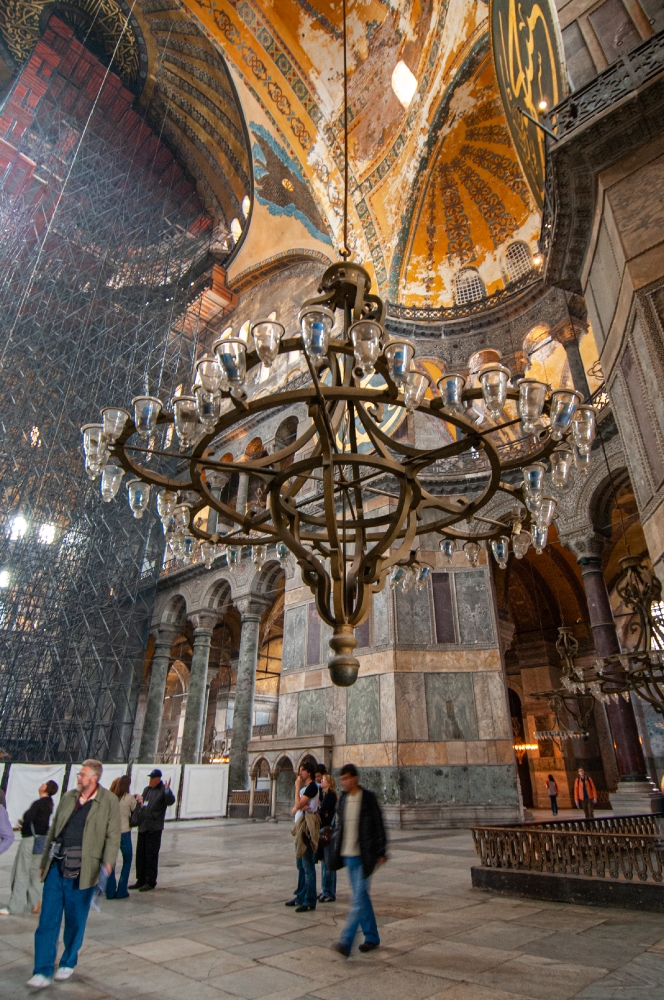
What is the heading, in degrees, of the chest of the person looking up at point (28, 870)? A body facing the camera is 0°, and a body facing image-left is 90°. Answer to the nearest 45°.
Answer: approximately 90°

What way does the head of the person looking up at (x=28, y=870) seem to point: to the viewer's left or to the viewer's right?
to the viewer's left

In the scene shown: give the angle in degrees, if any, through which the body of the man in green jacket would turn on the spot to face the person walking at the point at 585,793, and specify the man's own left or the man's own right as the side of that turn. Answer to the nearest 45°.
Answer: approximately 180°

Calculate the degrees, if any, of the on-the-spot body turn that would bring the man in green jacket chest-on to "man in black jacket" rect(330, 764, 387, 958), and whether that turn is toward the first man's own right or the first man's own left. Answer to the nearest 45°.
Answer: approximately 135° to the first man's own left

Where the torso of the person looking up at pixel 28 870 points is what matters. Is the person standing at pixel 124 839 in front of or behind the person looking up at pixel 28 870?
behind

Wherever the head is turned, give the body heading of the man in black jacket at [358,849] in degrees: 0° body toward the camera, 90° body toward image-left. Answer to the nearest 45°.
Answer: approximately 45°

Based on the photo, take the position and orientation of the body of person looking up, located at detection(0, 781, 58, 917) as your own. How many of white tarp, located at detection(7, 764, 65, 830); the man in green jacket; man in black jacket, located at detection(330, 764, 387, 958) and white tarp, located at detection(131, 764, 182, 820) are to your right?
2
